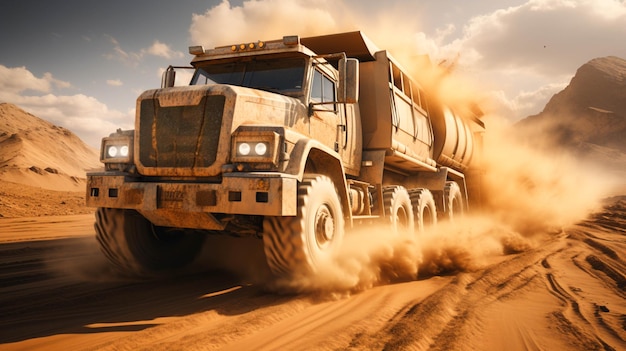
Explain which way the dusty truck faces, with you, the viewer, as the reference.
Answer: facing the viewer and to the left of the viewer
